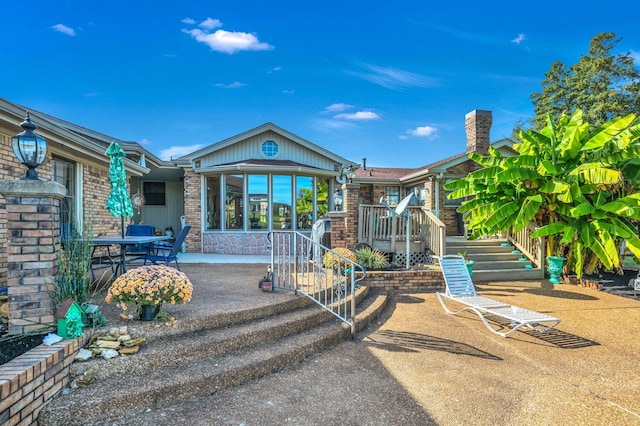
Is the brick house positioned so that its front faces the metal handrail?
yes

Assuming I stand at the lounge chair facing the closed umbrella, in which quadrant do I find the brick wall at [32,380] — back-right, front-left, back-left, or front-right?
front-left

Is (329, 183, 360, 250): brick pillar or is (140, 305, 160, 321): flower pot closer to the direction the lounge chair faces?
the flower pot

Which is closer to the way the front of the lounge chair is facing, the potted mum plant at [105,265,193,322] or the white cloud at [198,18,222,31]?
the potted mum plant

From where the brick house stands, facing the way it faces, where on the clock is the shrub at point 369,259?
The shrub is roughly at 11 o'clock from the brick house.

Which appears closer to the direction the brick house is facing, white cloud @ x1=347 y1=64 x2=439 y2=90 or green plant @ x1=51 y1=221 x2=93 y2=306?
the green plant

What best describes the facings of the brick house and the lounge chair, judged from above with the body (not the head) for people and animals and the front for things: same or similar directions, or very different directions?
same or similar directions

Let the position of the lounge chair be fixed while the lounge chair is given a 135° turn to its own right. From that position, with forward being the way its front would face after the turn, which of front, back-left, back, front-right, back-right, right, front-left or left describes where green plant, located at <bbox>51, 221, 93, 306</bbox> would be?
front-left

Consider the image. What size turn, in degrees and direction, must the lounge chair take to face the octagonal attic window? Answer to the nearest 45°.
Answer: approximately 180°

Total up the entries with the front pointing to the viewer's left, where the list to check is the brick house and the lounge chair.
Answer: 0

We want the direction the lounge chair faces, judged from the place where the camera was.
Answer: facing the viewer and to the right of the viewer

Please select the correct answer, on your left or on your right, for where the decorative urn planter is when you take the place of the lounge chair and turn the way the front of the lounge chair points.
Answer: on your left

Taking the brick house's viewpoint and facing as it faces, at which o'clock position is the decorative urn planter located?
The decorative urn planter is roughly at 10 o'clock from the brick house.

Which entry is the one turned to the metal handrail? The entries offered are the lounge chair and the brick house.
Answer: the brick house
